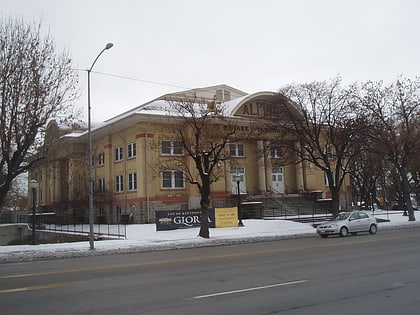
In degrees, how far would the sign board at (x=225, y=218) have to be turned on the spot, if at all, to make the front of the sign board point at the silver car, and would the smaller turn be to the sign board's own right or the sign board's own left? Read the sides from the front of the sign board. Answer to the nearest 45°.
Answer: approximately 45° to the sign board's own left

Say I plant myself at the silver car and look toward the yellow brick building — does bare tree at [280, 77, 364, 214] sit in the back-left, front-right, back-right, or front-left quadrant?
front-right

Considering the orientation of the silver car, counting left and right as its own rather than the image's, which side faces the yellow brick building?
right

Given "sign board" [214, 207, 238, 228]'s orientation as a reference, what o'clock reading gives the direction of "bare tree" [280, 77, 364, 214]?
The bare tree is roughly at 9 o'clock from the sign board.

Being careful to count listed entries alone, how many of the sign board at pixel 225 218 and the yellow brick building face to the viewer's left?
0

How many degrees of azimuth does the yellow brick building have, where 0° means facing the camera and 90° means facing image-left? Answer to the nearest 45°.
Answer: approximately 315°

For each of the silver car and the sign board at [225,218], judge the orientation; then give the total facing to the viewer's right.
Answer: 0

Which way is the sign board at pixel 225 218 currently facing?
toward the camera

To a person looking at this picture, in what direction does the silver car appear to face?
facing the viewer and to the left of the viewer

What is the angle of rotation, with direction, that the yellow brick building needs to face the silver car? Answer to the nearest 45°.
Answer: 0° — it already faces it

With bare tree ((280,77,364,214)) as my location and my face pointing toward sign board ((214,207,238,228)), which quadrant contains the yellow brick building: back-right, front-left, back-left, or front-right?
front-right

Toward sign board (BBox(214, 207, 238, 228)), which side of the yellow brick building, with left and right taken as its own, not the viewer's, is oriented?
front
